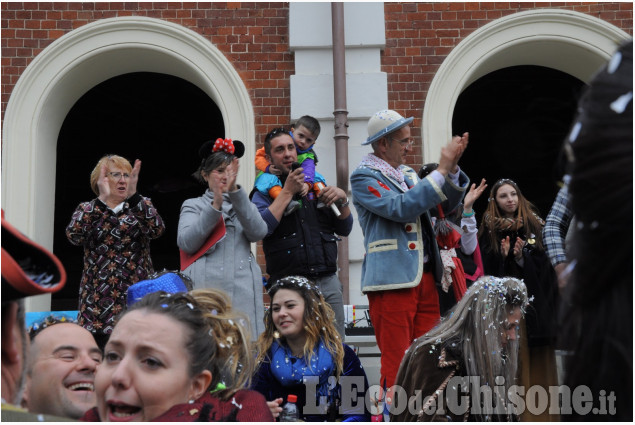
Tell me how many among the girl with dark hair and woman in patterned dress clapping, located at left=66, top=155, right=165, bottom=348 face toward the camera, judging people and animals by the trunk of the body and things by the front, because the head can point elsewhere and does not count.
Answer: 2

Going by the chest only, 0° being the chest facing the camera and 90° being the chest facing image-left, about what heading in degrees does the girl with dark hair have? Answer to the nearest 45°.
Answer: approximately 0°

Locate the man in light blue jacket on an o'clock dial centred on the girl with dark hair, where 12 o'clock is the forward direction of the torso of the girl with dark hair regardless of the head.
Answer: The man in light blue jacket is roughly at 1 o'clock from the girl with dark hair.

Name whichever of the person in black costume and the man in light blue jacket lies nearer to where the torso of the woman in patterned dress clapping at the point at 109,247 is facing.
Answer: the person in black costume

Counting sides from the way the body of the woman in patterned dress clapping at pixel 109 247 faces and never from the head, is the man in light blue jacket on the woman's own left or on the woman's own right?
on the woman's own left

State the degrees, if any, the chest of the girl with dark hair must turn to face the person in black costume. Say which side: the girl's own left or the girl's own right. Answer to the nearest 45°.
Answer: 0° — they already face them

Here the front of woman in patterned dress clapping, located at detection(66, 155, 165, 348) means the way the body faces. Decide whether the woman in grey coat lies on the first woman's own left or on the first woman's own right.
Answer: on the first woman's own left

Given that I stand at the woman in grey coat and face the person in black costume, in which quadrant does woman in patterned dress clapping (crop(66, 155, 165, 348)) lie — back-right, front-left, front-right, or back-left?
back-right

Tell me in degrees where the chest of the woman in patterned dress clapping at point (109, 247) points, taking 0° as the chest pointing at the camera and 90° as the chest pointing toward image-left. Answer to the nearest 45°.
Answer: approximately 0°
